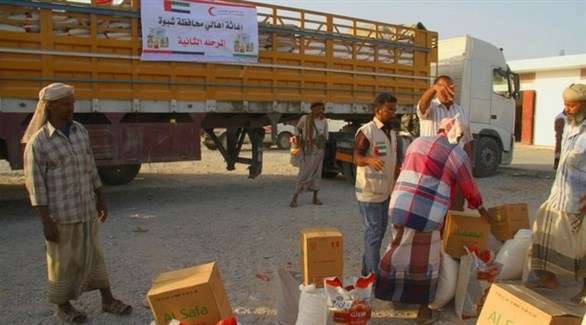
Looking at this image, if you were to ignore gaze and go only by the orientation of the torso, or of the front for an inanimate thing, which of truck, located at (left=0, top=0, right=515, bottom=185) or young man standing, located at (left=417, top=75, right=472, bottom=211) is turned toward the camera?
the young man standing

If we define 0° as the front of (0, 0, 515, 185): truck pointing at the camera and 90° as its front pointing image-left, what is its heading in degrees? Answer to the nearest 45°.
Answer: approximately 225°

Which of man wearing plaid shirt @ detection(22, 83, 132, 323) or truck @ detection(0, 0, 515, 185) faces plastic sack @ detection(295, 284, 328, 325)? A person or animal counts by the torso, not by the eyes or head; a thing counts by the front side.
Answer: the man wearing plaid shirt

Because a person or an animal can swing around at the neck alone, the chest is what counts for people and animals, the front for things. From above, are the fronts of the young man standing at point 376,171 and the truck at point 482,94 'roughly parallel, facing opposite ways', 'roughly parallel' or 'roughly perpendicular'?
roughly perpendicular

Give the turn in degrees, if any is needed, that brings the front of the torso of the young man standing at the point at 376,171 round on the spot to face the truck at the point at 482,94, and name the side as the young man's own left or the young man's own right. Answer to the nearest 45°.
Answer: approximately 135° to the young man's own left

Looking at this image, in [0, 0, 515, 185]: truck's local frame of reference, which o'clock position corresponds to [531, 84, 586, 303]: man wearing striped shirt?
The man wearing striped shirt is roughly at 3 o'clock from the truck.

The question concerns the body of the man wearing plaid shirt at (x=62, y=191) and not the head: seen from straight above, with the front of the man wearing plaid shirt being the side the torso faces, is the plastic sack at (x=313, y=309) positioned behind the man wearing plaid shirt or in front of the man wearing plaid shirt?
in front

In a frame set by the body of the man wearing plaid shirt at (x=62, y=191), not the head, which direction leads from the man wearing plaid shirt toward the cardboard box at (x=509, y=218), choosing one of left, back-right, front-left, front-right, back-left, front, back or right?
front-left

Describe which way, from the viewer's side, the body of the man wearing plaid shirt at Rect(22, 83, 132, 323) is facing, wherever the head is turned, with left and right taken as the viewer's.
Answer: facing the viewer and to the right of the viewer

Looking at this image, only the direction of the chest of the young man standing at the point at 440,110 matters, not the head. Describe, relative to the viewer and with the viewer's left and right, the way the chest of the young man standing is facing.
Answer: facing the viewer

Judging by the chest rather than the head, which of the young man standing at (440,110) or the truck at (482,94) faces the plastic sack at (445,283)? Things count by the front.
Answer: the young man standing

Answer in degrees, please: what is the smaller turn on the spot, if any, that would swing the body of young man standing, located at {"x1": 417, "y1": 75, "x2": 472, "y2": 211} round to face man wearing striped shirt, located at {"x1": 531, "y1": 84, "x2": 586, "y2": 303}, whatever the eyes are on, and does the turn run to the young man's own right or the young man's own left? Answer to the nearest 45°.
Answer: approximately 45° to the young man's own left

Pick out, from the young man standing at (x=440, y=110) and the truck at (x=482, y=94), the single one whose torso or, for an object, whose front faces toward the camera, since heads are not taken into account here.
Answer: the young man standing

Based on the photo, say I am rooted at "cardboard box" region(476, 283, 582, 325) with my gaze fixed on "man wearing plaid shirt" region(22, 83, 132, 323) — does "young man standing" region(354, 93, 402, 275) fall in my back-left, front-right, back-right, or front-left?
front-right
